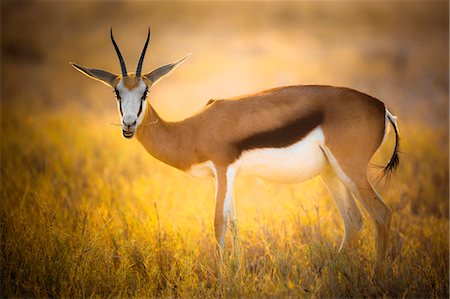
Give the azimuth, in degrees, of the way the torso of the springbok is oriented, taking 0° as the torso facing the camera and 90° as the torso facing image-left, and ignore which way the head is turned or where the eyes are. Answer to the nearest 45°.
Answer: approximately 90°
